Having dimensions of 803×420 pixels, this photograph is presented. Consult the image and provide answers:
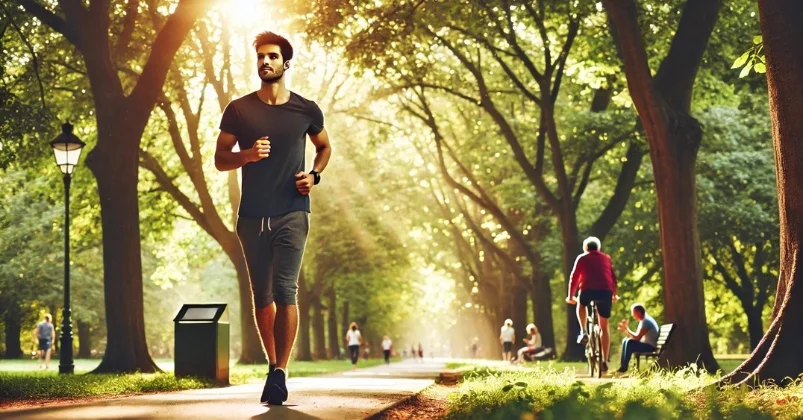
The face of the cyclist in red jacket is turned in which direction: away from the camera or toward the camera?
away from the camera

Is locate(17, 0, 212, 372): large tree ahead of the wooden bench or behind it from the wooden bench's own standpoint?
ahead

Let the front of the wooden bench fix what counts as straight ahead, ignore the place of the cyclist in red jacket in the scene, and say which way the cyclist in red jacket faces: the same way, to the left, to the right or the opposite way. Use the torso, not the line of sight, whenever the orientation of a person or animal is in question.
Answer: to the right

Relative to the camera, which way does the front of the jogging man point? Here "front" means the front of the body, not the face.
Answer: toward the camera

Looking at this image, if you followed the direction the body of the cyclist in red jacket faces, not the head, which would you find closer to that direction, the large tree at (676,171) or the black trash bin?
the large tree

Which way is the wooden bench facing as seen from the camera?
to the viewer's left

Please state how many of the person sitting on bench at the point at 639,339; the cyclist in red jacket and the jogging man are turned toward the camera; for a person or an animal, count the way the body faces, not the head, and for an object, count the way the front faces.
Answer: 1

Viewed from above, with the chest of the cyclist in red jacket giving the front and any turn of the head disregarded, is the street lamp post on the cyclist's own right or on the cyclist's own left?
on the cyclist's own left

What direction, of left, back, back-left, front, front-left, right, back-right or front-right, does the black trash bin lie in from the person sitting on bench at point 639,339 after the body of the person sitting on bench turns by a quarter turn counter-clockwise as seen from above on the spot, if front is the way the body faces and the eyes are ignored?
front-right

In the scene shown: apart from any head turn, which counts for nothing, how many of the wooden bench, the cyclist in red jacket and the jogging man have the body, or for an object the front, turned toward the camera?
1

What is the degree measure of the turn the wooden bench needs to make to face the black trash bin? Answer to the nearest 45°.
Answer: approximately 45° to its left

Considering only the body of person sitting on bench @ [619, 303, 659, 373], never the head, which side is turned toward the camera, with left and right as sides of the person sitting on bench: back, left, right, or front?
left

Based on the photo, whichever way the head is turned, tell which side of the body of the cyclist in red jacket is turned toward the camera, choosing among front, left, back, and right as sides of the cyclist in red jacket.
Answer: back

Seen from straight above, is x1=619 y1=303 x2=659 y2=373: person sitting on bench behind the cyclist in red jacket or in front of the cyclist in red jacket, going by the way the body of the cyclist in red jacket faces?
in front
